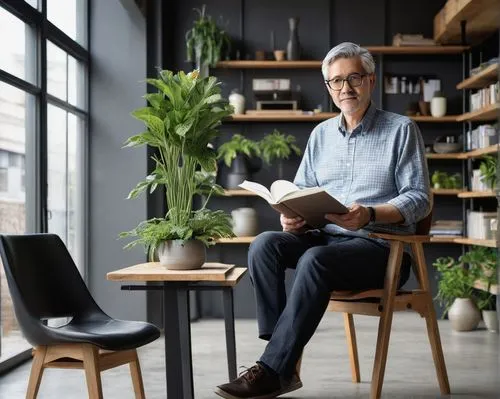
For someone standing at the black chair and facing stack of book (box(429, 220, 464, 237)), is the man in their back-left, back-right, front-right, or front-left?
front-right

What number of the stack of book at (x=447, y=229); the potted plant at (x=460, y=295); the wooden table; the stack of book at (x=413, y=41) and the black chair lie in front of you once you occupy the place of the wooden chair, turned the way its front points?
2

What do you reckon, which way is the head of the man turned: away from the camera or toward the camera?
toward the camera

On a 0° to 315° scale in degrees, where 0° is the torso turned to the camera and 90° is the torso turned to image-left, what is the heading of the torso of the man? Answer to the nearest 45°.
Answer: approximately 45°

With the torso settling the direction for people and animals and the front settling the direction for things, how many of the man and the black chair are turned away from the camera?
0

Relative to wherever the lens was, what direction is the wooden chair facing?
facing the viewer and to the left of the viewer

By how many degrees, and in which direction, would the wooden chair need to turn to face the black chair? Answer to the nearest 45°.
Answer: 0° — it already faces it

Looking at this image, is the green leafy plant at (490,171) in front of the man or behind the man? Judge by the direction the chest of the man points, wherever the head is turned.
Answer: behind

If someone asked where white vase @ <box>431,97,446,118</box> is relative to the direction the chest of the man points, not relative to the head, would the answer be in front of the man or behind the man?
behind

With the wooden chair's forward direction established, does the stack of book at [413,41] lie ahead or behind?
behind

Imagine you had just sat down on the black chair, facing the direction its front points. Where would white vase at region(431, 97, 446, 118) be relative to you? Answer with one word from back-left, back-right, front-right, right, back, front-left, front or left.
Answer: left

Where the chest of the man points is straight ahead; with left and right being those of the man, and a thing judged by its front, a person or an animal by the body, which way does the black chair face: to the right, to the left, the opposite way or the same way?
to the left

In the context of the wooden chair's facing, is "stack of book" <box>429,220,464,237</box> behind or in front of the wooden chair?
behind

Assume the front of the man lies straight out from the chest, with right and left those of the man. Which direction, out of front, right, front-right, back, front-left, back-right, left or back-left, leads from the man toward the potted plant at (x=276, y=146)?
back-right

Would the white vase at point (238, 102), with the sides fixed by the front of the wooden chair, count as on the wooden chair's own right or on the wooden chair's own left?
on the wooden chair's own right
